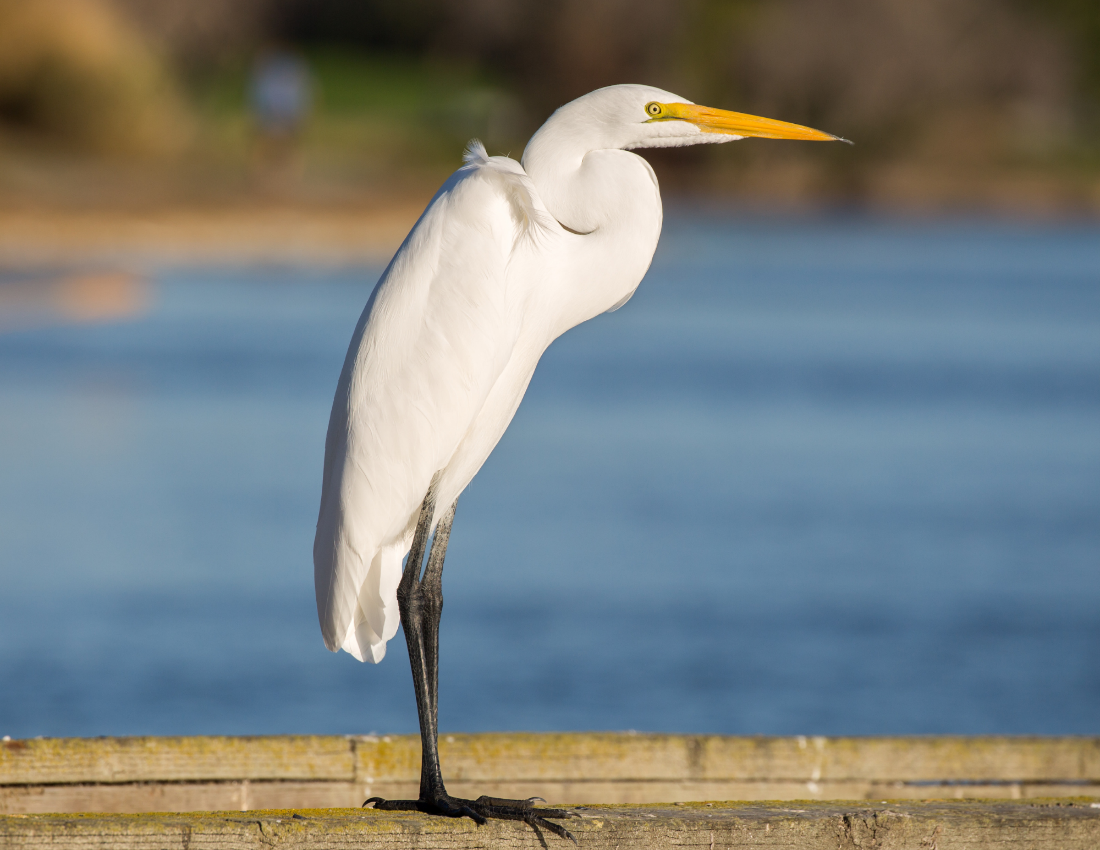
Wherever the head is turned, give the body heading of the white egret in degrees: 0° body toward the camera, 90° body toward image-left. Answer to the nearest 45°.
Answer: approximately 270°

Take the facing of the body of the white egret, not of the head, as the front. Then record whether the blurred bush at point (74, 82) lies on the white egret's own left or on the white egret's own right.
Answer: on the white egret's own left
